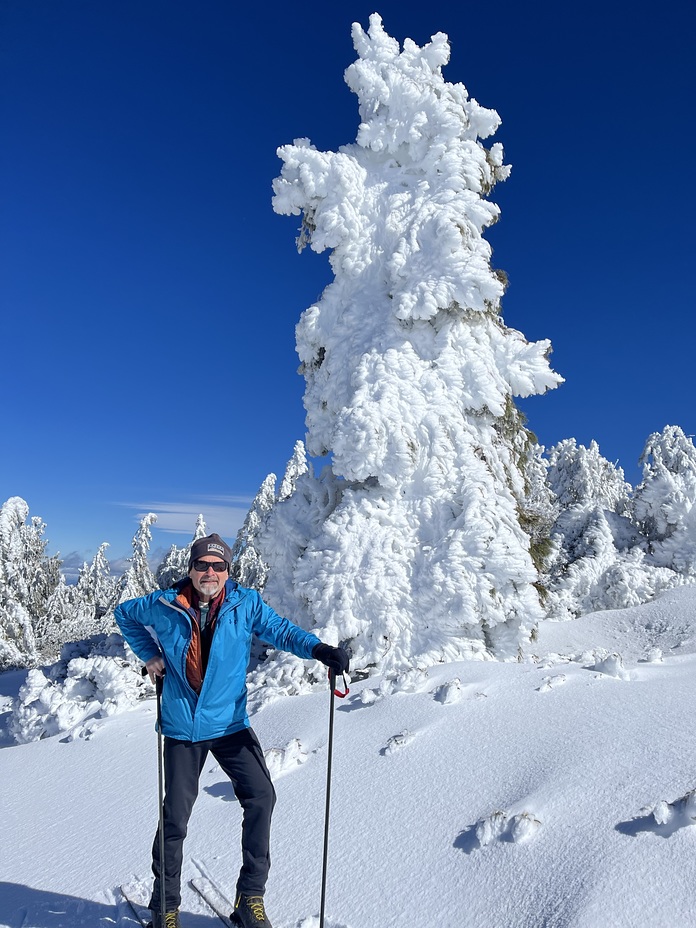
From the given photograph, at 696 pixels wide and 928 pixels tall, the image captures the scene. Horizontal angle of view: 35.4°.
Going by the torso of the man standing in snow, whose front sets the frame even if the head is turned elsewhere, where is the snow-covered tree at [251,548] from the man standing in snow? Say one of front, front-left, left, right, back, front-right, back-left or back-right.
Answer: back

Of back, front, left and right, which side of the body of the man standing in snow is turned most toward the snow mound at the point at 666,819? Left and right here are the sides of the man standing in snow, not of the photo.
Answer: left

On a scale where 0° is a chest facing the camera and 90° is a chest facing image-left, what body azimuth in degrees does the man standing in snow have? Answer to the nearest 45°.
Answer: approximately 0°

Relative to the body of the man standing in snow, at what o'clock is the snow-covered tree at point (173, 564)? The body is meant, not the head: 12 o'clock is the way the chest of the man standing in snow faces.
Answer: The snow-covered tree is roughly at 6 o'clock from the man standing in snow.

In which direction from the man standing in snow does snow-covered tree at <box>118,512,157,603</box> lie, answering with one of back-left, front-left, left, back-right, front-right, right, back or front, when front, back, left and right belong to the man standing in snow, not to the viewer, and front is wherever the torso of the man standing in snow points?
back

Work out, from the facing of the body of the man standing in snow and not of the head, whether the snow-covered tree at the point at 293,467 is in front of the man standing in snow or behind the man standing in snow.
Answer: behind

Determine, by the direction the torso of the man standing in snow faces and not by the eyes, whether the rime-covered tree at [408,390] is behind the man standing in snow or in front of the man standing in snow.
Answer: behind
